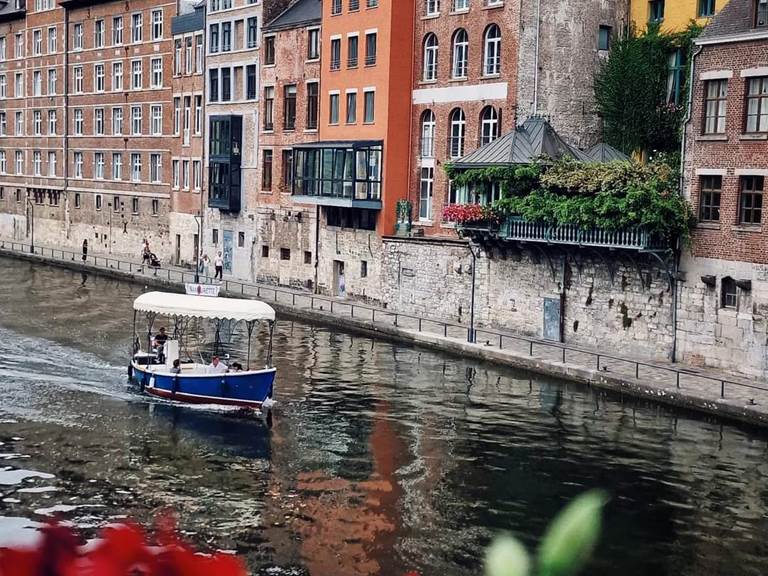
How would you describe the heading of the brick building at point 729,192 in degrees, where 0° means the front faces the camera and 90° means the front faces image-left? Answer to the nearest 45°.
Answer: approximately 45°

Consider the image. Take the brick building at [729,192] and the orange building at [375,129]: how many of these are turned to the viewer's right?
0

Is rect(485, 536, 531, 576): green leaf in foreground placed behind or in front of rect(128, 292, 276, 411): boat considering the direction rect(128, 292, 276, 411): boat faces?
in front

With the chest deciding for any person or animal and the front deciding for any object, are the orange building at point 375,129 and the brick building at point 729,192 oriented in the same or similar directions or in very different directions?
same or similar directions

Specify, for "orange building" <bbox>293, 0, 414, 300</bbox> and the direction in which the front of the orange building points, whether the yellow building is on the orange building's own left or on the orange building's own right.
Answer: on the orange building's own left

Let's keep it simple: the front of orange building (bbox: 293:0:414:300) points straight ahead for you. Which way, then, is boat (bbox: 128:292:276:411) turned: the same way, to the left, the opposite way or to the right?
to the left

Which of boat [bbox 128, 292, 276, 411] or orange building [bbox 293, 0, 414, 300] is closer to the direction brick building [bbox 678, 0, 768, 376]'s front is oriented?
the boat

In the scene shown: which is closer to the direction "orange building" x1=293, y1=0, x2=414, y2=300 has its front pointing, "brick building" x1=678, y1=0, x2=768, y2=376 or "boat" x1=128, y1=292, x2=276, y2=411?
the boat

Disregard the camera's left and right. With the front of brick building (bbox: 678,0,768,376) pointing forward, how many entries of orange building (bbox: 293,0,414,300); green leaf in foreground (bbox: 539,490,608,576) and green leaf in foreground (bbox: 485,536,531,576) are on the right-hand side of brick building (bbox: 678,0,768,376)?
1

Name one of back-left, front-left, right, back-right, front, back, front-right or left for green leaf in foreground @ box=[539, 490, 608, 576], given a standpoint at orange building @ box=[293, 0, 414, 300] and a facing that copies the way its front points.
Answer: front-left

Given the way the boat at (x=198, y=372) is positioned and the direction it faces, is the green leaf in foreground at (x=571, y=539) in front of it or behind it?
in front

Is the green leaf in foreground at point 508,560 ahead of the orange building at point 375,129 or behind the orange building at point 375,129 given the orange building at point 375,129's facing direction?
ahead

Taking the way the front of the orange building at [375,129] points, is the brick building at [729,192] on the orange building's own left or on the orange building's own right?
on the orange building's own left

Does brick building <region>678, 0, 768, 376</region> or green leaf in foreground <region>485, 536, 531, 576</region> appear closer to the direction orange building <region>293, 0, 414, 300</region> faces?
the green leaf in foreground

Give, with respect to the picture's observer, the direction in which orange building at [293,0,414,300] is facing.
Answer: facing the viewer and to the left of the viewer
